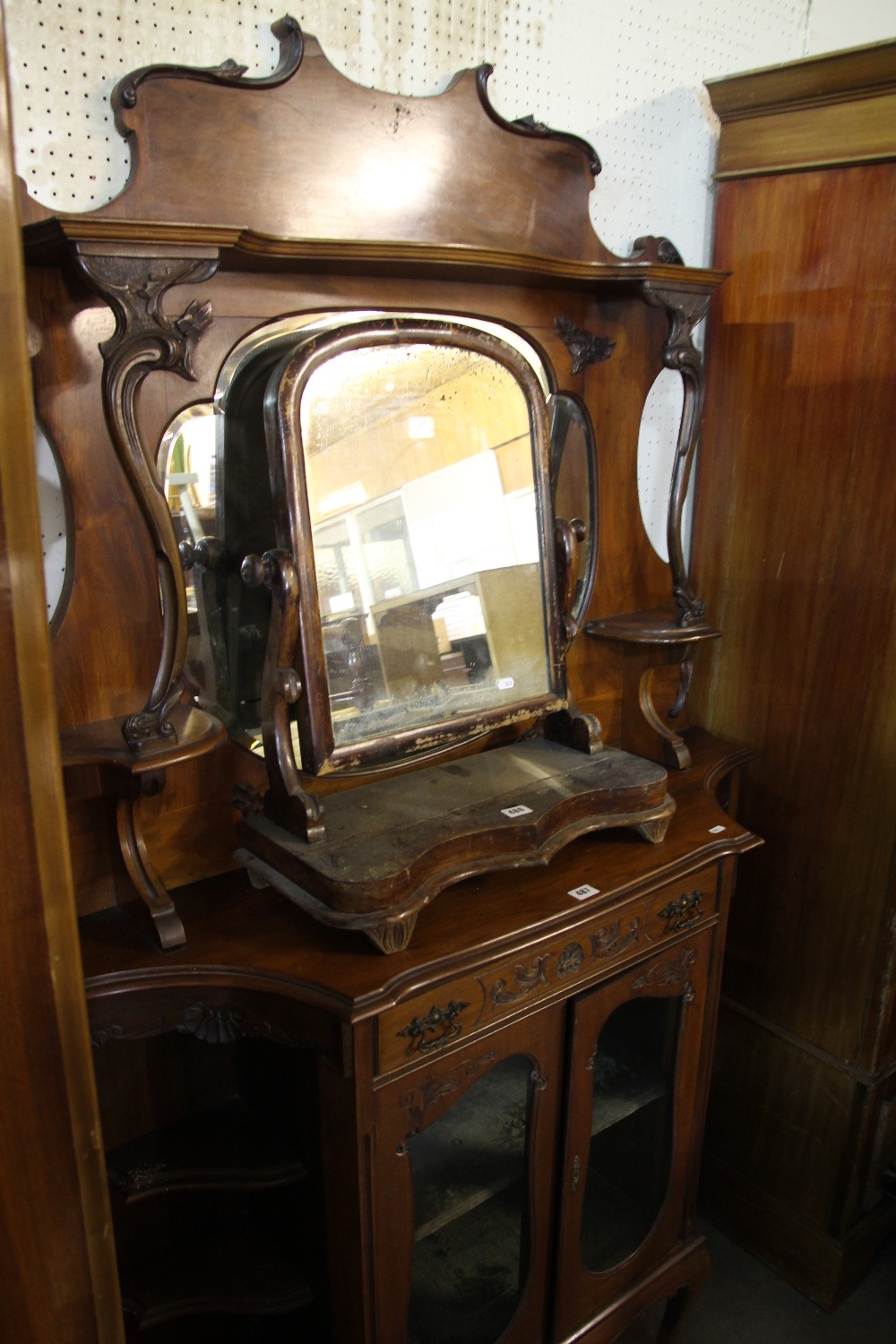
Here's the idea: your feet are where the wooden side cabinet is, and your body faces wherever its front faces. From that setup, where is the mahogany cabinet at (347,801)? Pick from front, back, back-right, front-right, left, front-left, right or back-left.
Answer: right

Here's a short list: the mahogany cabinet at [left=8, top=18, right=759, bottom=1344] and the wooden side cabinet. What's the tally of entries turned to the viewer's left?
0

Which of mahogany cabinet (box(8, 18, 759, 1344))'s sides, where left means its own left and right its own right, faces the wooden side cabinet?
left

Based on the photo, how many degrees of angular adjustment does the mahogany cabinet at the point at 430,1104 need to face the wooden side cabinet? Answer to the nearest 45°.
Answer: approximately 90° to its left

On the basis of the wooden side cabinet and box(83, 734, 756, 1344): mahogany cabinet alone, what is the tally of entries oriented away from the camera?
0

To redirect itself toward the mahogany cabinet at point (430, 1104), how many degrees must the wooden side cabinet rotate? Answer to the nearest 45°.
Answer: approximately 90° to its right
